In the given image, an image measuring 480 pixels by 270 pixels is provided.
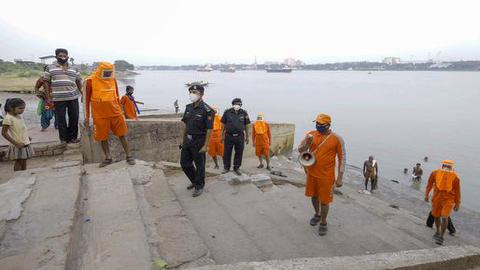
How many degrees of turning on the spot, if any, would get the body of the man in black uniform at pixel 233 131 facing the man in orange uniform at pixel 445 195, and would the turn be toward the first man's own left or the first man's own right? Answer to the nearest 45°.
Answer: approximately 45° to the first man's own left

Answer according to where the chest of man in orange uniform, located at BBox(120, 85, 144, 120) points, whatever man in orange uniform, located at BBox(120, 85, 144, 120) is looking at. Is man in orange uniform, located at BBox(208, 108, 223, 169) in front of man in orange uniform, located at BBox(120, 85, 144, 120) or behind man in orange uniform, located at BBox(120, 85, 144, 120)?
in front

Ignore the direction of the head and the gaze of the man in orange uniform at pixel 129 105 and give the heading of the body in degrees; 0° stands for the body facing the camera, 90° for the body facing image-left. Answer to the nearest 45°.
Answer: approximately 315°

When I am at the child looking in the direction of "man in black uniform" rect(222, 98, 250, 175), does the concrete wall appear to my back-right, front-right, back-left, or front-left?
front-left

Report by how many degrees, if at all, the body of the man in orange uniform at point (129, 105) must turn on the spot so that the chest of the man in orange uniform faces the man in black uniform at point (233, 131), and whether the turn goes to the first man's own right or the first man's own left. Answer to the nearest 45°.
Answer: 0° — they already face them

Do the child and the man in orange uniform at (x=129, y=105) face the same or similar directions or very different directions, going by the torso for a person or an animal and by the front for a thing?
same or similar directions

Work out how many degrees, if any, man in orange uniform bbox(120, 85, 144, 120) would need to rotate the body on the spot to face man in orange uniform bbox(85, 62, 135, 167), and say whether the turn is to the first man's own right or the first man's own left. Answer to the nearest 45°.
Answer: approximately 45° to the first man's own right

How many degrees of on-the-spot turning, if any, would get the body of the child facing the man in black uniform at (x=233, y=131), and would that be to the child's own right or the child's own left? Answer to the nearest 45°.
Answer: approximately 45° to the child's own left

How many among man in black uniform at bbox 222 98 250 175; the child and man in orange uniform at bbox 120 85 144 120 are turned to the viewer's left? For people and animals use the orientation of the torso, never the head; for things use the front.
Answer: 0

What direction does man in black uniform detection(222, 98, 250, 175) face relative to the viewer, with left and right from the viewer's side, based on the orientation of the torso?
facing the viewer

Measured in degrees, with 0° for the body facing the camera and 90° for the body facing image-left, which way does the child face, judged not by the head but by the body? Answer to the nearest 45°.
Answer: approximately 315°

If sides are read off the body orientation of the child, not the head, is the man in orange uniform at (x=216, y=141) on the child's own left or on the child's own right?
on the child's own left

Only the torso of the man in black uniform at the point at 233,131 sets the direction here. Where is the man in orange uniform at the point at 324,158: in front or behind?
in front

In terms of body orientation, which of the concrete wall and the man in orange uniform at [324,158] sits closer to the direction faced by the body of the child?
the man in orange uniform

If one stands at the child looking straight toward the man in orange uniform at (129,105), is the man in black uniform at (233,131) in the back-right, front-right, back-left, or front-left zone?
front-right
